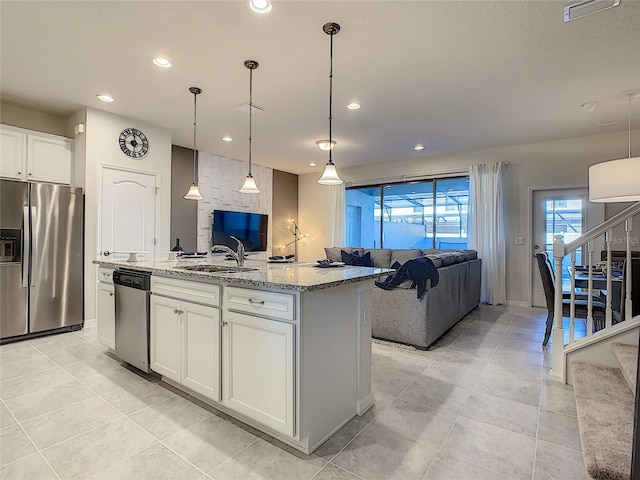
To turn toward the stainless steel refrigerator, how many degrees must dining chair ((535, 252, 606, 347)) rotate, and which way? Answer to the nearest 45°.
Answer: approximately 135° to its right

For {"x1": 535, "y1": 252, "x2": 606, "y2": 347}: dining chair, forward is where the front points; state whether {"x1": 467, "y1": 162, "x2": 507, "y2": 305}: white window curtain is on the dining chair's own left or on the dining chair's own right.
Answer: on the dining chair's own left

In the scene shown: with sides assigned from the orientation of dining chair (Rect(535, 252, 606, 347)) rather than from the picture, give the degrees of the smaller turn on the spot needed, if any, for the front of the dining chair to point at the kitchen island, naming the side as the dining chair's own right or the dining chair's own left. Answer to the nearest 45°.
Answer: approximately 135° to the dining chair's own right

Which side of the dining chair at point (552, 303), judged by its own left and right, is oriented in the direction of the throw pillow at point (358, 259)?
back

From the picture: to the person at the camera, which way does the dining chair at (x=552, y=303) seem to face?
facing to the right of the viewer

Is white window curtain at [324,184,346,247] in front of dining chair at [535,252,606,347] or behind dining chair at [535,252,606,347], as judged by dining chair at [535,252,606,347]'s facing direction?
behind

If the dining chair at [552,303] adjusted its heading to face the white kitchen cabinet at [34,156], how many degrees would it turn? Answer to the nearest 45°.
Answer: approximately 135° to its right

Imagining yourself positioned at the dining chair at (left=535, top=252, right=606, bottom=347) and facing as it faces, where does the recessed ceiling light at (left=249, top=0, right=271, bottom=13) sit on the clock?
The recessed ceiling light is roughly at 4 o'clock from the dining chair.

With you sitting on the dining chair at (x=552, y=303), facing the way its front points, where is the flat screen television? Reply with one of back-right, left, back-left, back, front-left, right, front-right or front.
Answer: back

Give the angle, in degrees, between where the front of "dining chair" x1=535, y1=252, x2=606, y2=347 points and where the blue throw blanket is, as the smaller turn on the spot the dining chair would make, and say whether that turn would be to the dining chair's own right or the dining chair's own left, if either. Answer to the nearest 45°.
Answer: approximately 135° to the dining chair's own right
